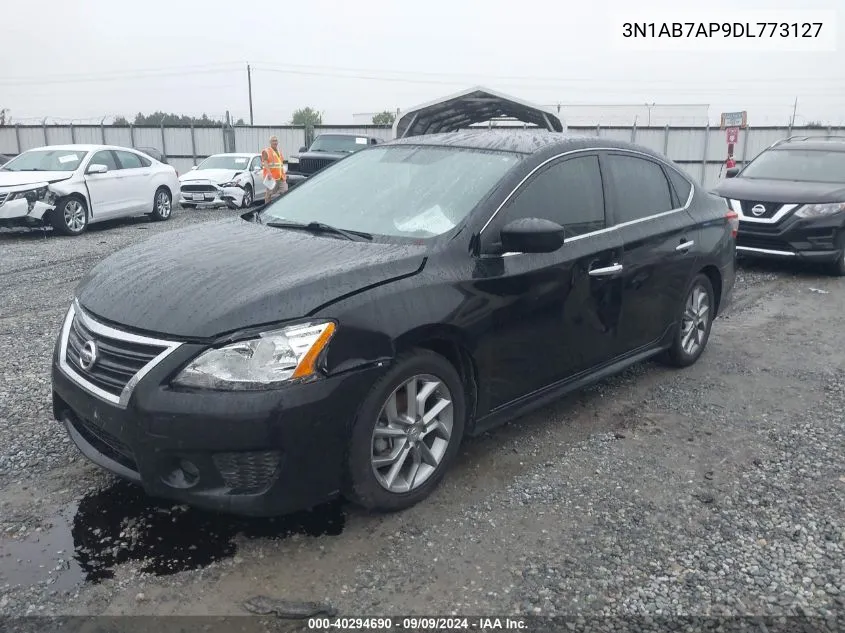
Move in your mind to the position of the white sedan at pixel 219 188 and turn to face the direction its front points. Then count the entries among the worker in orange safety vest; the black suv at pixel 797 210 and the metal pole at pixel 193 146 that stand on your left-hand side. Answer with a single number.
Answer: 2

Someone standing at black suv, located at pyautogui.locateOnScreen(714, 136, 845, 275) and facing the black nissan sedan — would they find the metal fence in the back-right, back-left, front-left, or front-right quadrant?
back-right

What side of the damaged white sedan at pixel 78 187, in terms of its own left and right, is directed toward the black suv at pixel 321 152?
back

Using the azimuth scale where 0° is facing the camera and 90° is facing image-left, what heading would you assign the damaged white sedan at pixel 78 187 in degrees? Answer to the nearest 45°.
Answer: approximately 45°

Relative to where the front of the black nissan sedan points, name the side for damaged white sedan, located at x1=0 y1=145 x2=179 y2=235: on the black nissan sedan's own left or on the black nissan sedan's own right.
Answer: on the black nissan sedan's own right

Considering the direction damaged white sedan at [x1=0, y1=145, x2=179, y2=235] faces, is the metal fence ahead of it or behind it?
behind

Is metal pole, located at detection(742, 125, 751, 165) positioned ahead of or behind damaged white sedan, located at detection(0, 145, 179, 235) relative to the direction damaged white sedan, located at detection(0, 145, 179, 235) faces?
behind

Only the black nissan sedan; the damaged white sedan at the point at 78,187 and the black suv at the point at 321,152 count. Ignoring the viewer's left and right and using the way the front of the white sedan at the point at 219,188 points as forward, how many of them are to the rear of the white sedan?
1

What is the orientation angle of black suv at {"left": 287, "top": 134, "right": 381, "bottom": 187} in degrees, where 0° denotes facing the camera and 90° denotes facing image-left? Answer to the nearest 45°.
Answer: approximately 45°

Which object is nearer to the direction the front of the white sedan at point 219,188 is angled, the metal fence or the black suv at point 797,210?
the black suv

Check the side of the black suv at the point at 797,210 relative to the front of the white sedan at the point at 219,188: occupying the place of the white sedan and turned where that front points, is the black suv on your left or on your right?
on your left

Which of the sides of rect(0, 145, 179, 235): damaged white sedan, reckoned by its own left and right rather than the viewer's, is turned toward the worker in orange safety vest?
back

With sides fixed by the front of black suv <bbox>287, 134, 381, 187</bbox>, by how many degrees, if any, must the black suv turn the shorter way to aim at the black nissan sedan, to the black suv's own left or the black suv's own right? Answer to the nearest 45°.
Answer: approximately 45° to the black suv's own left
